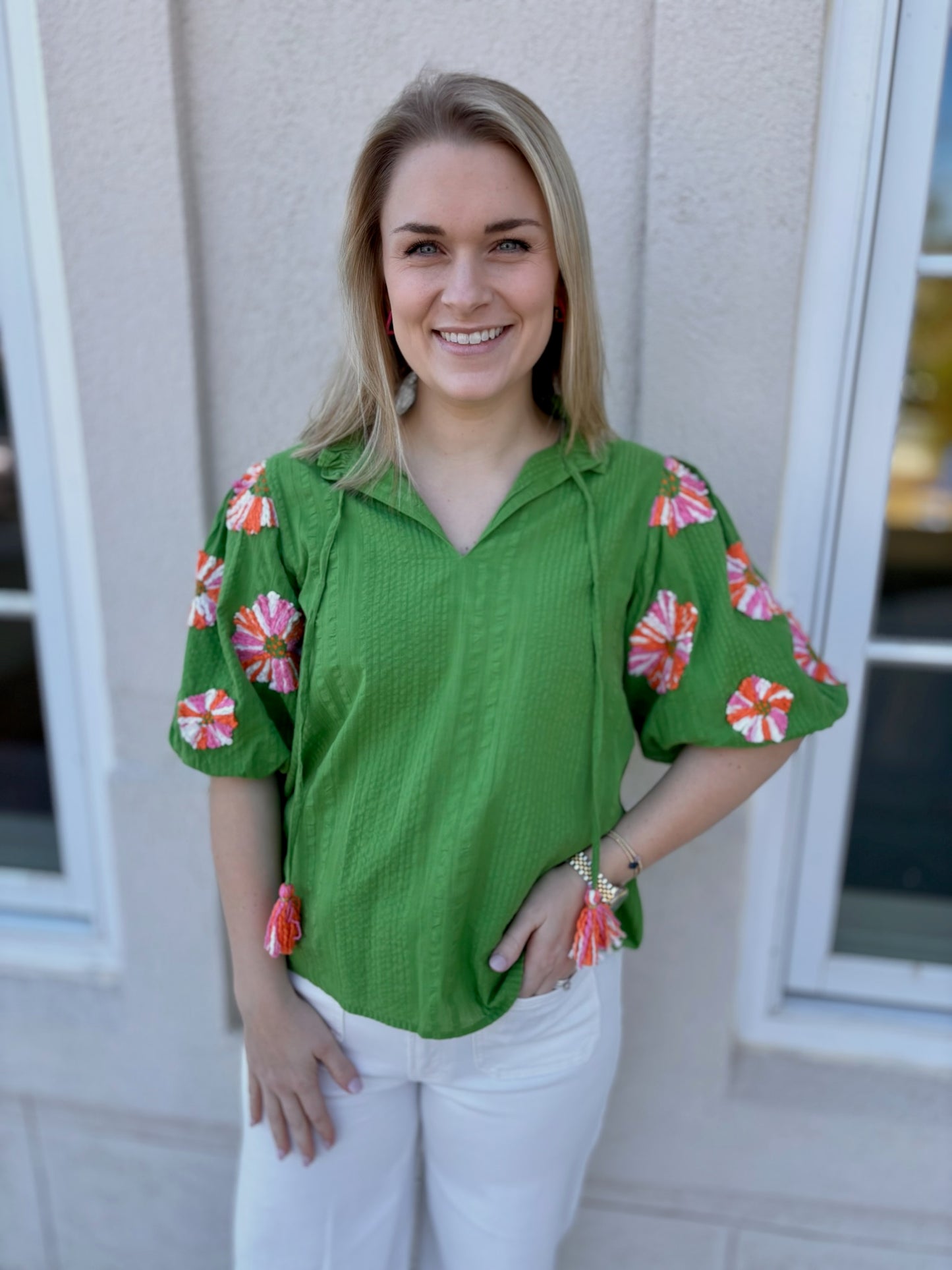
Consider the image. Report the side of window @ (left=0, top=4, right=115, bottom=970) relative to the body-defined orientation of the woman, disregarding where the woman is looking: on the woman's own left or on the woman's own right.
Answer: on the woman's own right

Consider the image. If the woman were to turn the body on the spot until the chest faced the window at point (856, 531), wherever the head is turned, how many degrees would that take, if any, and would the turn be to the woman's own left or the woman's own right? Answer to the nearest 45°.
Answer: approximately 135° to the woman's own left

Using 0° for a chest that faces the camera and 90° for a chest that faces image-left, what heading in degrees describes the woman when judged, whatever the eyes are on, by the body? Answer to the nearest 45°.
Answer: approximately 0°

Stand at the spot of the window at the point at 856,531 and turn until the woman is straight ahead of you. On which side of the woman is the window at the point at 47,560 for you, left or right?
right
